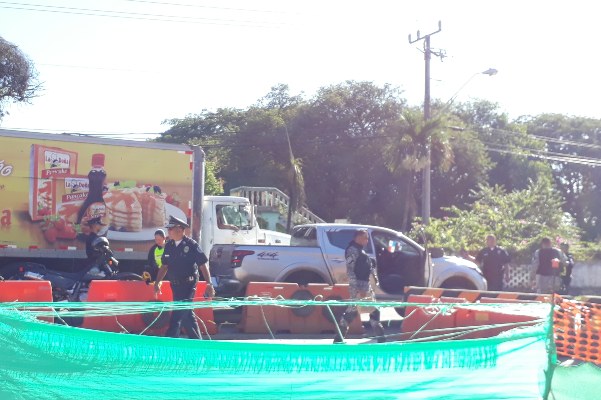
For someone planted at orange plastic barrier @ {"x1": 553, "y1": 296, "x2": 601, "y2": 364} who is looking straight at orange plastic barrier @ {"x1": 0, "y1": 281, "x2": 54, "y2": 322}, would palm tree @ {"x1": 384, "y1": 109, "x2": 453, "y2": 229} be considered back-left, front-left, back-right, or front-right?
front-right

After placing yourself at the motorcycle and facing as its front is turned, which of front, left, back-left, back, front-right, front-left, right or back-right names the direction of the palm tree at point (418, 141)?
front-left

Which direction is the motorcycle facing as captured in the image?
to the viewer's right

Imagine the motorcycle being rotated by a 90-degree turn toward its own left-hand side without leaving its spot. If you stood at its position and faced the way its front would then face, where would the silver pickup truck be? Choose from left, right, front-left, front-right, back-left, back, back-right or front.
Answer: right

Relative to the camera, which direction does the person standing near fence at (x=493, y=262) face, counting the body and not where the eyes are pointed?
toward the camera

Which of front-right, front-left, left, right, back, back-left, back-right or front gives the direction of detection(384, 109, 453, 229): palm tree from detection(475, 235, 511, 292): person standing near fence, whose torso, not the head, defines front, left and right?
back

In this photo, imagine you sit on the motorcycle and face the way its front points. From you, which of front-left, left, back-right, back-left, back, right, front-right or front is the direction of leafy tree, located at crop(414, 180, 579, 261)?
front-left

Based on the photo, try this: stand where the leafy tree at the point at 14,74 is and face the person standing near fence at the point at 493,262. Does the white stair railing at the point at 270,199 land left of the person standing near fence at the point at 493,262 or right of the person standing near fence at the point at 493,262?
left

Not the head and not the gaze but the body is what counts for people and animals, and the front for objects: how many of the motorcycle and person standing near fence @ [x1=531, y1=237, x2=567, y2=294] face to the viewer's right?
1

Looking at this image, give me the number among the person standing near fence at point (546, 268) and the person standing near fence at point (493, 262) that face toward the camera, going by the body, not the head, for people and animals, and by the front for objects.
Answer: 1

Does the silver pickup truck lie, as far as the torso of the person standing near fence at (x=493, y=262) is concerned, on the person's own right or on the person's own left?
on the person's own right

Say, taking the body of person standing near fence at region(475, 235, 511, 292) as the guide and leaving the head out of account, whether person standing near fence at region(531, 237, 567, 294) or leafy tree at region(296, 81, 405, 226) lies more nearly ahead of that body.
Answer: the person standing near fence

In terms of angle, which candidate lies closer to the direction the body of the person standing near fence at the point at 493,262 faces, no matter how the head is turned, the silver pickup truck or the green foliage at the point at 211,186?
the silver pickup truck
